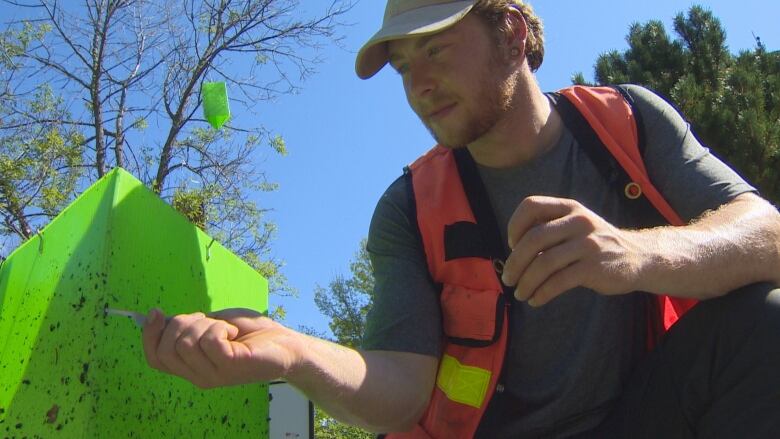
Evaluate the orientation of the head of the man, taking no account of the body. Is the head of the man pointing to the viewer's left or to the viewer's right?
to the viewer's left

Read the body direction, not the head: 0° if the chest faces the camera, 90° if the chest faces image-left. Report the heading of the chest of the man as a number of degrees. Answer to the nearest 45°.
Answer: approximately 45°

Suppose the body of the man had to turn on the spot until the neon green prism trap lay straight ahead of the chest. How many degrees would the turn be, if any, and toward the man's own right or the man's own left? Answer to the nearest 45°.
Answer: approximately 45° to the man's own right

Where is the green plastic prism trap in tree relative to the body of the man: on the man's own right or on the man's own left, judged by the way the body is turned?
on the man's own right

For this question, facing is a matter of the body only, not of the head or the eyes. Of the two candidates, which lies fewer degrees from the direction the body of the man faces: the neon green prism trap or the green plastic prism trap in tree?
the neon green prism trap
